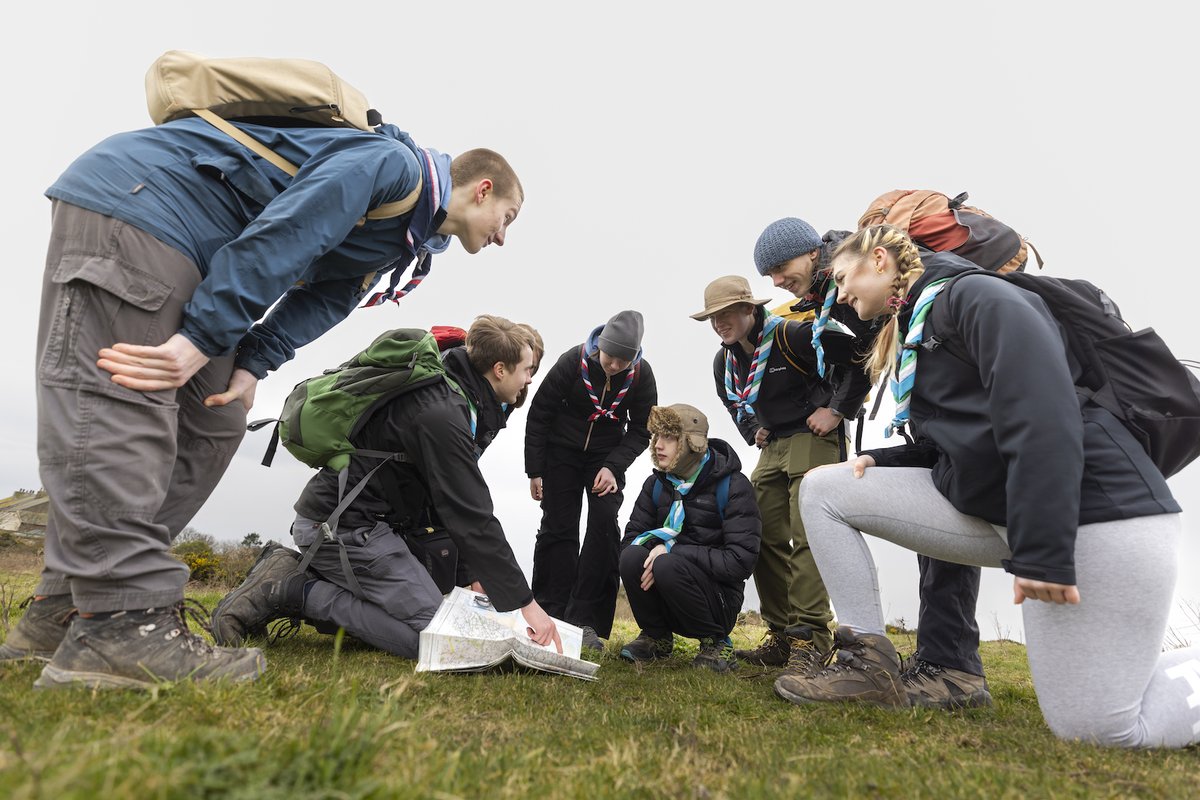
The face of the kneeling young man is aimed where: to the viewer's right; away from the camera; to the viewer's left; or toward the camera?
to the viewer's right

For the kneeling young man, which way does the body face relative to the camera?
to the viewer's right

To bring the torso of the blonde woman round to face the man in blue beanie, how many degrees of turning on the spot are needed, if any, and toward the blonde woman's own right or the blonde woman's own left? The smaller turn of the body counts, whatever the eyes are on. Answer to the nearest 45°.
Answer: approximately 90° to the blonde woman's own right

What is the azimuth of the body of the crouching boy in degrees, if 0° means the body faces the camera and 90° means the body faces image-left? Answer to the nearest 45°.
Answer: approximately 45°

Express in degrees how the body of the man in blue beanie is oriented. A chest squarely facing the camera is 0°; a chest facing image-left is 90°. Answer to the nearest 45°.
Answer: approximately 45°

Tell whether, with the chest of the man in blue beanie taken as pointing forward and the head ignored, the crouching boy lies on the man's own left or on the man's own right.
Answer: on the man's own right

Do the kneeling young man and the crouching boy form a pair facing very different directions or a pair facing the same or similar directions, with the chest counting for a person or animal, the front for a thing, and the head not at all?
very different directions

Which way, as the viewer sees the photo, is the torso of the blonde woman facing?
to the viewer's left

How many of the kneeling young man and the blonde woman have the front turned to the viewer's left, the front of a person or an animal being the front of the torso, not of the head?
1
